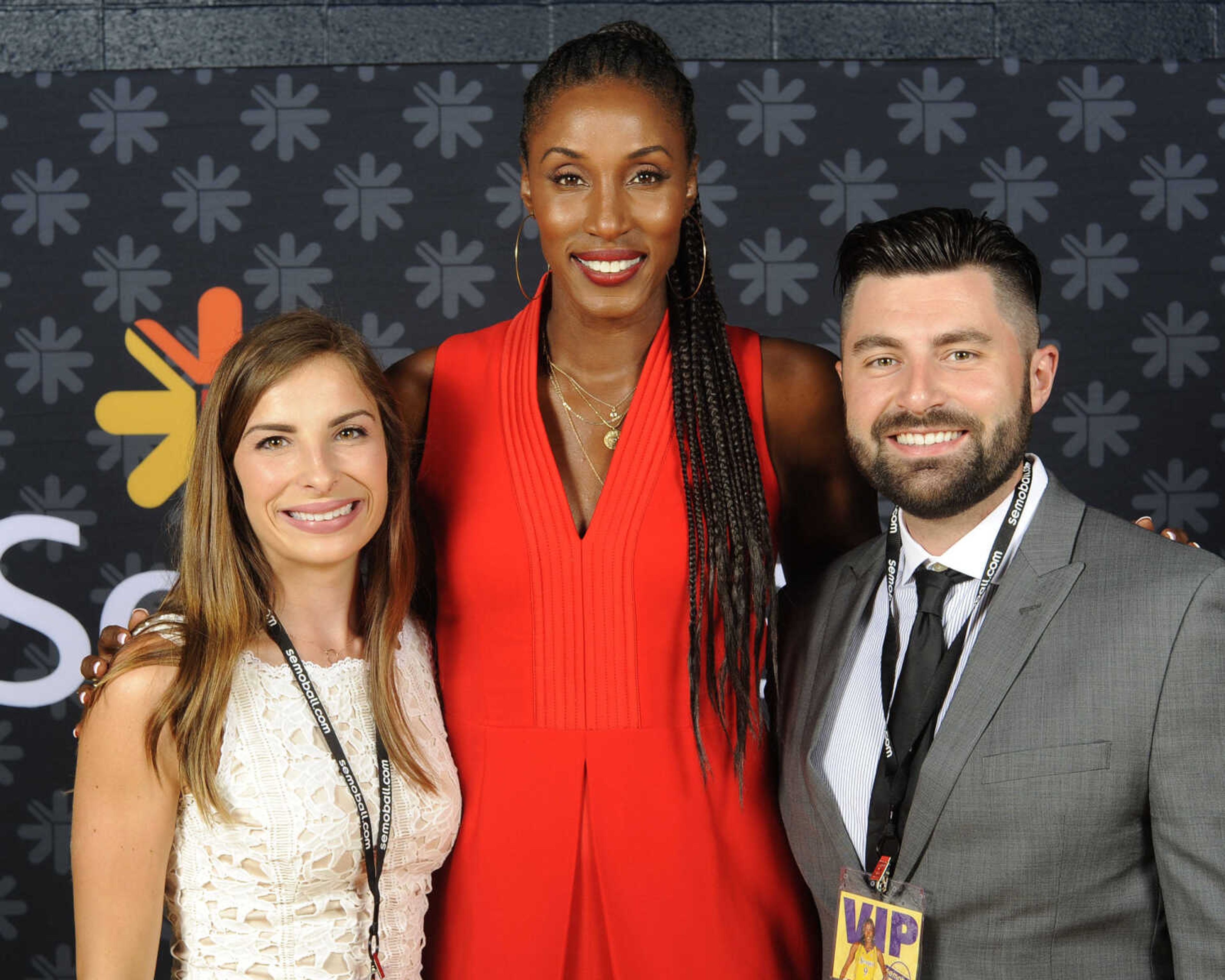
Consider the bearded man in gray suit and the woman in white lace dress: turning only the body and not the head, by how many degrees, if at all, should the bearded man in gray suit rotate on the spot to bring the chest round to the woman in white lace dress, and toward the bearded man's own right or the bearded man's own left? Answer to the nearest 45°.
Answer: approximately 45° to the bearded man's own right

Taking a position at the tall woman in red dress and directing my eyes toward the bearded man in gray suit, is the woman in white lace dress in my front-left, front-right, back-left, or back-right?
back-right

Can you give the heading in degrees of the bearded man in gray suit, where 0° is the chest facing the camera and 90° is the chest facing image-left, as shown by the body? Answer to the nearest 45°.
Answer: approximately 45°
